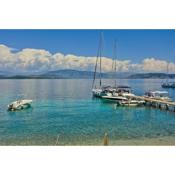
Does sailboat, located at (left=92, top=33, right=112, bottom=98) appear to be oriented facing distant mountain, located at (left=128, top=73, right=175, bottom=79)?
no

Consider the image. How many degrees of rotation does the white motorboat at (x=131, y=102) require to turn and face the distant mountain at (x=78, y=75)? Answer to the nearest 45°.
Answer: approximately 135° to its right

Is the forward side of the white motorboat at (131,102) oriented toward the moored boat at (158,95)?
yes

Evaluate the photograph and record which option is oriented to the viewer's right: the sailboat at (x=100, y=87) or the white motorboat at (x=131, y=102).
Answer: the white motorboat

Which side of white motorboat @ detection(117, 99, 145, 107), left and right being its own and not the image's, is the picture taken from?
right

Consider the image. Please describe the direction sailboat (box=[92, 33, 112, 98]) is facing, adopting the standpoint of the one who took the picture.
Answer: facing the viewer and to the left of the viewer

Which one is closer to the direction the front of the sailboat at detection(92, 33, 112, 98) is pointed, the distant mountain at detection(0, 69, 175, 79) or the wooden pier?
the distant mountain

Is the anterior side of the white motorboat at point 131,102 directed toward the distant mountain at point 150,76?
no
